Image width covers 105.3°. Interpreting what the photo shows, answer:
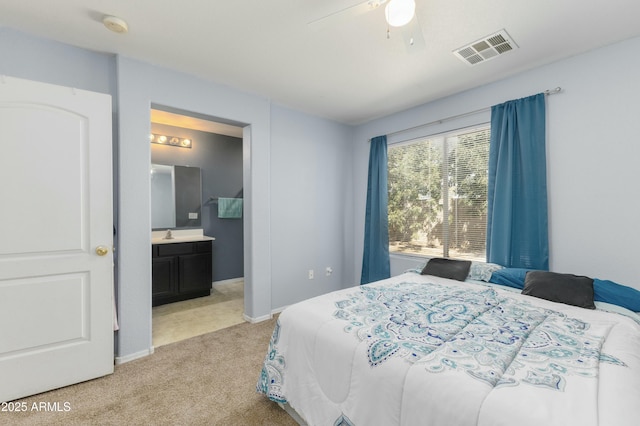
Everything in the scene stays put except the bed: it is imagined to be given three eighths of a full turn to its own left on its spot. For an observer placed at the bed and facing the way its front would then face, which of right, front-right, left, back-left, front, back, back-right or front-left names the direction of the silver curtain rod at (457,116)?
left

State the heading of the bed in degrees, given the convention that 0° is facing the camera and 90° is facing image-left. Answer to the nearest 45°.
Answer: approximately 45°

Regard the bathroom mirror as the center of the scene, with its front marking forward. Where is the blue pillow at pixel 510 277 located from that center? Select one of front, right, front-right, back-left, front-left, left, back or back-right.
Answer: front-left

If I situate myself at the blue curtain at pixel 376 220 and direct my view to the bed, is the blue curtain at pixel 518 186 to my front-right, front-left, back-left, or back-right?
front-left

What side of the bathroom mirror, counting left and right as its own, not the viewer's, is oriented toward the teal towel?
left

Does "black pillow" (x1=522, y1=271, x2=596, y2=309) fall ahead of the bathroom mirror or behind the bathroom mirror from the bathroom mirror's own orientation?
ahead

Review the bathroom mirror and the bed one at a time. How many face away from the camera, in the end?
0

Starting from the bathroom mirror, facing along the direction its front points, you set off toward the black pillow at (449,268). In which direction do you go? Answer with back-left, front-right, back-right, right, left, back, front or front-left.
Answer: front-left

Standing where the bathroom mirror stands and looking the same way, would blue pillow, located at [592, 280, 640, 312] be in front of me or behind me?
in front

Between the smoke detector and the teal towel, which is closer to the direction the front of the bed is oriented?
the smoke detector

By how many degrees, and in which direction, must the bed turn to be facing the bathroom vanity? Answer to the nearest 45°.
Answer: approximately 45° to its right

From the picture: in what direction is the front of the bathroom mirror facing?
toward the camera
